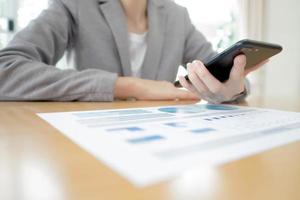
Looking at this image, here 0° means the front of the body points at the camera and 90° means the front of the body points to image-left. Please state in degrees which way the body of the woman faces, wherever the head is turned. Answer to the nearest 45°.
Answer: approximately 315°

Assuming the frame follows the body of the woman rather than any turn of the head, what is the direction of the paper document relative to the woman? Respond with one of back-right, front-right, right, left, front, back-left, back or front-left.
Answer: front-right

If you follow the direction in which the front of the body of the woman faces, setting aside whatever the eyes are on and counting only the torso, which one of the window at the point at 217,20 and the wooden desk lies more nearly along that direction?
the wooden desk

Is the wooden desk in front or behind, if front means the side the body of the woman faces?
in front

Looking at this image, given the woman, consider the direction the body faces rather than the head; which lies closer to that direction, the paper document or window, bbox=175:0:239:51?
the paper document
